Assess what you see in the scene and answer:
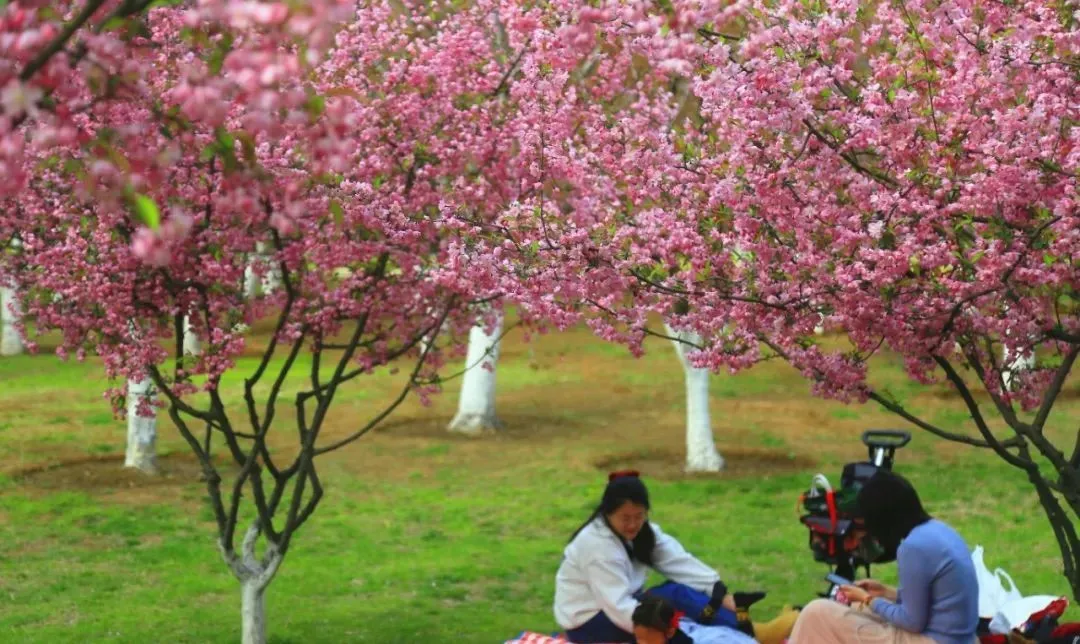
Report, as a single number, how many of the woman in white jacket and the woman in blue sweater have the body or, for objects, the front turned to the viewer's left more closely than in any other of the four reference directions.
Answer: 1

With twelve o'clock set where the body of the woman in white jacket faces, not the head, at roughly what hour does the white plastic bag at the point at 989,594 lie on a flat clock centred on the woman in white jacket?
The white plastic bag is roughly at 10 o'clock from the woman in white jacket.

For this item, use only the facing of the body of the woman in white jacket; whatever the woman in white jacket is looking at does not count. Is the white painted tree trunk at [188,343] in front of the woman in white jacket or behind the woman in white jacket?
behind

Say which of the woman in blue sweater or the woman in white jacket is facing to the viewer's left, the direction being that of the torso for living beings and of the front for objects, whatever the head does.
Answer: the woman in blue sweater

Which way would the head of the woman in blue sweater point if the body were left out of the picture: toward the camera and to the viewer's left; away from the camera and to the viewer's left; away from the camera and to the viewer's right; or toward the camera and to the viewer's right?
away from the camera and to the viewer's left

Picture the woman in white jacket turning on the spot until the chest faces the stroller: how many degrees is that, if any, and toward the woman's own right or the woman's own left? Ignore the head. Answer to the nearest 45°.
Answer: approximately 45° to the woman's own left

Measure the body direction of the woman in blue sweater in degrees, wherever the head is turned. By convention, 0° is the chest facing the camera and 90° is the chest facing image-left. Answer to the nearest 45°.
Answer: approximately 90°

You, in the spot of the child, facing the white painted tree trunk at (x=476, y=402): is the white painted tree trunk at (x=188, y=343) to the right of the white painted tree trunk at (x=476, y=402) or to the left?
left

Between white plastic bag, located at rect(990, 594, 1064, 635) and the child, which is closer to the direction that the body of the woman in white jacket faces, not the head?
the child

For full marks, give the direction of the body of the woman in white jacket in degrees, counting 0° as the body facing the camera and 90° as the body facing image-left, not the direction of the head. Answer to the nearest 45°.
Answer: approximately 315°

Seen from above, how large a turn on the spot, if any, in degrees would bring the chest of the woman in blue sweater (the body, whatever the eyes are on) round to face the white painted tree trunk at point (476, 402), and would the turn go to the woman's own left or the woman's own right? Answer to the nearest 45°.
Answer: approximately 45° to the woman's own right
